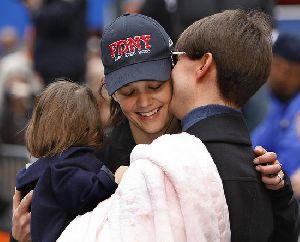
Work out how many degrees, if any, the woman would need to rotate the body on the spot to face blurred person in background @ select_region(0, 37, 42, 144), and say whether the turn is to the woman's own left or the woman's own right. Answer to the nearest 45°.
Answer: approximately 180°

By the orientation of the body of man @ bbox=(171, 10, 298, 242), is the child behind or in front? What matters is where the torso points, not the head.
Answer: in front

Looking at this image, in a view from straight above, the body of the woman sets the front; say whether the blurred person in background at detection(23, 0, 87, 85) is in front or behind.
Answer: behind

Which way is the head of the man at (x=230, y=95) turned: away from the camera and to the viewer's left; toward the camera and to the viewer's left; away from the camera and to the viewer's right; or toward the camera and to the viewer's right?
away from the camera and to the viewer's left

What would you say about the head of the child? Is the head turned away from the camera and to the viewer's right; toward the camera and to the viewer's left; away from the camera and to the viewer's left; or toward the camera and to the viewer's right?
away from the camera and to the viewer's right

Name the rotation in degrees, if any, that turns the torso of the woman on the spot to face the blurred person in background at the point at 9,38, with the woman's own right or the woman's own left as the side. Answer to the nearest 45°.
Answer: approximately 180°

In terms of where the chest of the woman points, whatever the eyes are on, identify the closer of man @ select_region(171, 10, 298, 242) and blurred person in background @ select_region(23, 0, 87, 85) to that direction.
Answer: the man

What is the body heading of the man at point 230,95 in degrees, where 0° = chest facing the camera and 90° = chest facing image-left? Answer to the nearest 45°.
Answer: approximately 135°

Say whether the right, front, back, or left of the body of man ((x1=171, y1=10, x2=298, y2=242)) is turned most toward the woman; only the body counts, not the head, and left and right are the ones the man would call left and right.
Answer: front

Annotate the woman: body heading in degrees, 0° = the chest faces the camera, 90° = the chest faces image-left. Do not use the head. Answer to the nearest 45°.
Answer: approximately 0°

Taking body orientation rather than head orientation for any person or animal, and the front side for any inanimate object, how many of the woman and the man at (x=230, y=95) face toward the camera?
1
